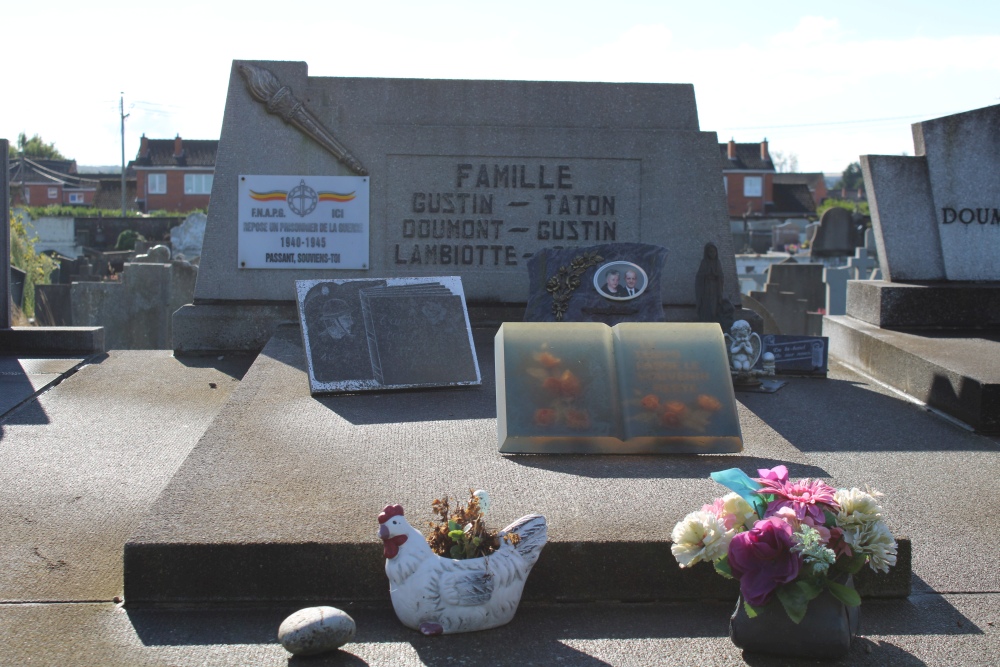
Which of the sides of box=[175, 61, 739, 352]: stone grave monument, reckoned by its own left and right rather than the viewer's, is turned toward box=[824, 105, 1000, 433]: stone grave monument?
left

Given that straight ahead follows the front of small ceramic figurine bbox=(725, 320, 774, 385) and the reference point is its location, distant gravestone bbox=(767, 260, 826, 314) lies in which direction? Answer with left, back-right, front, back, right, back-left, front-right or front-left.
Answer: back

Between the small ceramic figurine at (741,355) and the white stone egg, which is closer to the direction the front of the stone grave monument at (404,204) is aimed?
the white stone egg

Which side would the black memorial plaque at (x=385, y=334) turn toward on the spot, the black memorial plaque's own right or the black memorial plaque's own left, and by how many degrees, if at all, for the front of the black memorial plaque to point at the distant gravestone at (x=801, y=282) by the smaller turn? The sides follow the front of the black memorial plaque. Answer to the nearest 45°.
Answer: approximately 135° to the black memorial plaque's own left

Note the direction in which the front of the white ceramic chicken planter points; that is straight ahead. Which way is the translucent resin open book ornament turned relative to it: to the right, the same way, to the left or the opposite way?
to the left

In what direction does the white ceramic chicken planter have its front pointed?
to the viewer's left

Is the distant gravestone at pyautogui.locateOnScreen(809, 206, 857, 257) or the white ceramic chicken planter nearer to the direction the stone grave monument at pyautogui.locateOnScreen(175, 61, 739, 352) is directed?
the white ceramic chicken planter

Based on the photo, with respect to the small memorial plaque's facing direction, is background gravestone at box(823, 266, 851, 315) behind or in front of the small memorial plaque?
behind

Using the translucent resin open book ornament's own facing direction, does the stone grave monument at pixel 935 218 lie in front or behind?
behind

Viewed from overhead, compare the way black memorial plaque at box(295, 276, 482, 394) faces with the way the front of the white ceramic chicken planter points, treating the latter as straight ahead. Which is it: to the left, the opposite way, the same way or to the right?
to the left

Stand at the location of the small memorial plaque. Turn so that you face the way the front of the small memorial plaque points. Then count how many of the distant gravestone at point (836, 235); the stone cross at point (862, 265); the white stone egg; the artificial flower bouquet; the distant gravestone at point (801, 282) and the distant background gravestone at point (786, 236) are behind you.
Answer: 4

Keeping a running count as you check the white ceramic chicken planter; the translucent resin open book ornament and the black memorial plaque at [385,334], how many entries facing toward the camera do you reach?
2
